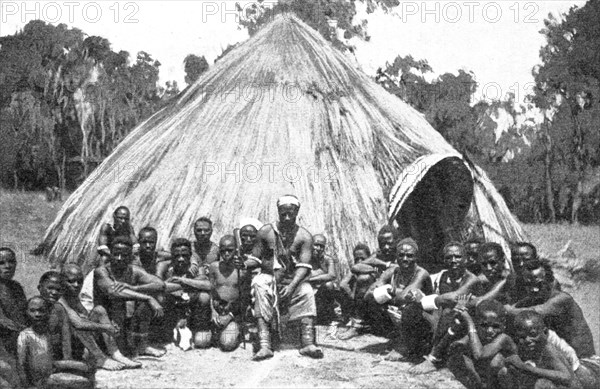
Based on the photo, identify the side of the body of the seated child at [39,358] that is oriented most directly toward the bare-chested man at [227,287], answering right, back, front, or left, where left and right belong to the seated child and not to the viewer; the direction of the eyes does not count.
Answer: left

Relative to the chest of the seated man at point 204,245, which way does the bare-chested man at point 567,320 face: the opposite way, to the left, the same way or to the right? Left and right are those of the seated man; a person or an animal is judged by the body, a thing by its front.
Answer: to the right

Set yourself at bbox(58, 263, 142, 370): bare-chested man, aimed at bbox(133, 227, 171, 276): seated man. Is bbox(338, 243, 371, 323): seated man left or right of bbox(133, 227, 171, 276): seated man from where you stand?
right

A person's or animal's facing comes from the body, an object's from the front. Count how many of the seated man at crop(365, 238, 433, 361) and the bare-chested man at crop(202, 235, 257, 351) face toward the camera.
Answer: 2

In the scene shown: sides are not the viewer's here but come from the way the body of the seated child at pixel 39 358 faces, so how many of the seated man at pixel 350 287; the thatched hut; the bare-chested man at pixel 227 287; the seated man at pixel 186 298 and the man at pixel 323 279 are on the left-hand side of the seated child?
5

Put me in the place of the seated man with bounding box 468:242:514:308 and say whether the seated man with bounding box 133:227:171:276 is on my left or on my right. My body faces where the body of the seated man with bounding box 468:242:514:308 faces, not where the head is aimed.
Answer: on my right

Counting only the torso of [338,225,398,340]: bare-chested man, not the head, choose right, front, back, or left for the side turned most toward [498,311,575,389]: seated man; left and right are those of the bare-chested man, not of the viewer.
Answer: left

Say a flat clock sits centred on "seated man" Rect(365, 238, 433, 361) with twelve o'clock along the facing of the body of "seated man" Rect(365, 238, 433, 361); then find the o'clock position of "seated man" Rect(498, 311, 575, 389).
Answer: "seated man" Rect(498, 311, 575, 389) is roughly at 11 o'clock from "seated man" Rect(365, 238, 433, 361).

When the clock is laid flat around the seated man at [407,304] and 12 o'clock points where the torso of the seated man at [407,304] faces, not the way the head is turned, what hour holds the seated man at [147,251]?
the seated man at [147,251] is roughly at 3 o'clock from the seated man at [407,304].

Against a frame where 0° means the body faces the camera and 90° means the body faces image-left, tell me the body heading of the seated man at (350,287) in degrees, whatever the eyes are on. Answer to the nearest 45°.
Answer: approximately 45°
